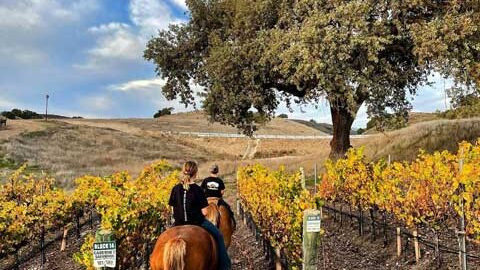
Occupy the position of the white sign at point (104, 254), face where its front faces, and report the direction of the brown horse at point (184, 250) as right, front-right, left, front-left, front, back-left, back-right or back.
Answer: left

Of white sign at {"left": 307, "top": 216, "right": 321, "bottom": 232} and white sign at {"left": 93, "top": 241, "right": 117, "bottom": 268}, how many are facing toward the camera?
2

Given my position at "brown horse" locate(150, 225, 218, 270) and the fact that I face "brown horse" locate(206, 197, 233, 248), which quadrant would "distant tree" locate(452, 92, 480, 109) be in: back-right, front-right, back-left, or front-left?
front-right

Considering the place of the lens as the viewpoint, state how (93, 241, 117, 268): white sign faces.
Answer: facing the viewer

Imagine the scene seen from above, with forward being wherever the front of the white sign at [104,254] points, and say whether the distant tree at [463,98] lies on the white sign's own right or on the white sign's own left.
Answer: on the white sign's own left

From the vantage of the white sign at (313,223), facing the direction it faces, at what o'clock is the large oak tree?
The large oak tree is roughly at 6 o'clock from the white sign.

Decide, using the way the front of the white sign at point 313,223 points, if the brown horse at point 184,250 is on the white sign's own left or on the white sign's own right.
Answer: on the white sign's own right

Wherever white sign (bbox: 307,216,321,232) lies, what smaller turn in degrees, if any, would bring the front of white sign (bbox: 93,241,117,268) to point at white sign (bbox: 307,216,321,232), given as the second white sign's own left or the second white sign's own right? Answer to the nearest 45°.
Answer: approximately 90° to the second white sign's own left

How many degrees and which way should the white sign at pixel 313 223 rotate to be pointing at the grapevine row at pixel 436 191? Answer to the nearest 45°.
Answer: approximately 135° to its left

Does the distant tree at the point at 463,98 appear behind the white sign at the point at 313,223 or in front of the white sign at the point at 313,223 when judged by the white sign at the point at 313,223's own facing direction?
behind

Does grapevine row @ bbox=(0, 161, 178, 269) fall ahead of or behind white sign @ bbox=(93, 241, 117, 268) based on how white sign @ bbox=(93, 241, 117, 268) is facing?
behind

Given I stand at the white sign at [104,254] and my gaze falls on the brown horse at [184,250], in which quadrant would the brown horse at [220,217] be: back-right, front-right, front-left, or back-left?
front-left

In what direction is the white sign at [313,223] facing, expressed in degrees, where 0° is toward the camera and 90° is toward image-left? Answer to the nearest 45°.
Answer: approximately 0°
